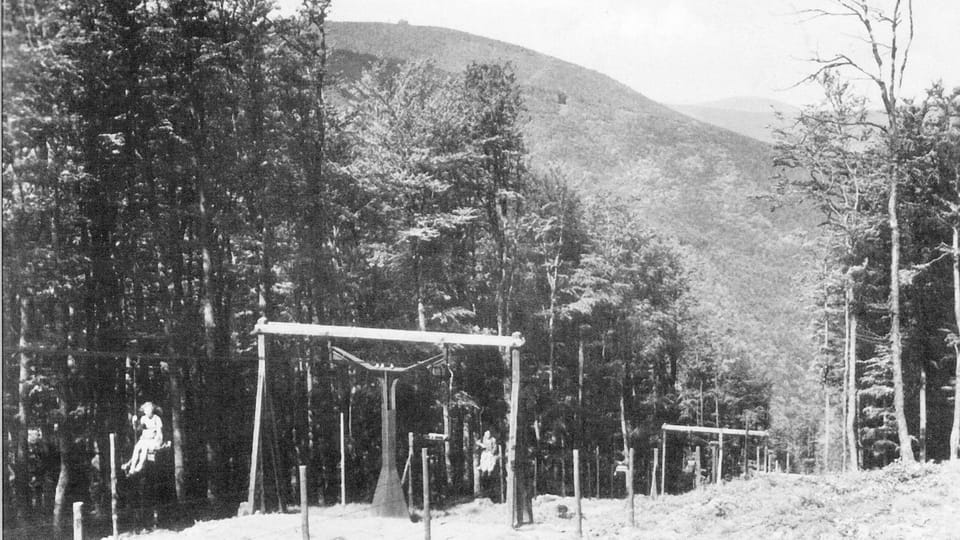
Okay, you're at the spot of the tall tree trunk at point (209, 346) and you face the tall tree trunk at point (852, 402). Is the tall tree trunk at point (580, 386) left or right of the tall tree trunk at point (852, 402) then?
left

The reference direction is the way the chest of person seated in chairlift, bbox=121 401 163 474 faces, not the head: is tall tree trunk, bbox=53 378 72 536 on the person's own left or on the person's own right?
on the person's own right

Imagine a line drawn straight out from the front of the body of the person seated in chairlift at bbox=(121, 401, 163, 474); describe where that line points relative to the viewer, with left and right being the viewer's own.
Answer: facing the viewer and to the left of the viewer

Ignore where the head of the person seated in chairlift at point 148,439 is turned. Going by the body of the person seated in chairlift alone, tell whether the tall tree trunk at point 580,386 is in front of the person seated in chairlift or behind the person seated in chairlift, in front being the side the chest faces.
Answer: behind

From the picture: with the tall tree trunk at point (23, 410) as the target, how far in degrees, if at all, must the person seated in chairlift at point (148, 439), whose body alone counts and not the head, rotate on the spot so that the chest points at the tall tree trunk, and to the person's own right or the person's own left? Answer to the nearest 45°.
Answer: approximately 90° to the person's own right

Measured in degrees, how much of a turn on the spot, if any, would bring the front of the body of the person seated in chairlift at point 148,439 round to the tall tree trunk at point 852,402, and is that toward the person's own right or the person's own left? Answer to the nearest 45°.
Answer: approximately 135° to the person's own left

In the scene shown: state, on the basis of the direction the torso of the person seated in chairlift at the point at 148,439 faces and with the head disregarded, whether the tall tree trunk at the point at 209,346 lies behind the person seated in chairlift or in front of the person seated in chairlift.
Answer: behind
